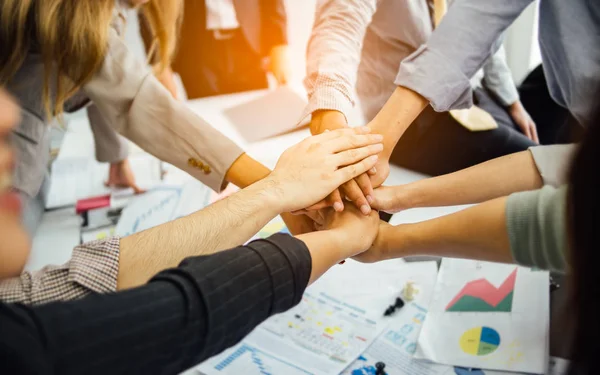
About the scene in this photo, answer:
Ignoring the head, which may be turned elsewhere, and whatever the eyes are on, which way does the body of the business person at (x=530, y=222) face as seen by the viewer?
to the viewer's left

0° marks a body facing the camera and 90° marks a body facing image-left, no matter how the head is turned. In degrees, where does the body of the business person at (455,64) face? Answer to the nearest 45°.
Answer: approximately 45°

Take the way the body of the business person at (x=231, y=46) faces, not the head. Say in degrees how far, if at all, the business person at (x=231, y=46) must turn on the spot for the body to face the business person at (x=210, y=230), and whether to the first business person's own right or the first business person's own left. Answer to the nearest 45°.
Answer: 0° — they already face them

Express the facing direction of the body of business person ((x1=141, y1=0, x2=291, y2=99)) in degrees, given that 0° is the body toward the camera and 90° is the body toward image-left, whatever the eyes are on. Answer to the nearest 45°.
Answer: approximately 0°
